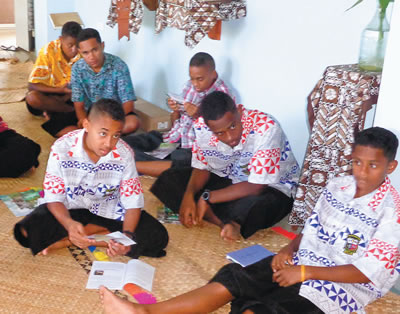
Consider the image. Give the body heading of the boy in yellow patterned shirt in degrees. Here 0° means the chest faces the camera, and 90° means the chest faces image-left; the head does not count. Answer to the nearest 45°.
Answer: approximately 315°

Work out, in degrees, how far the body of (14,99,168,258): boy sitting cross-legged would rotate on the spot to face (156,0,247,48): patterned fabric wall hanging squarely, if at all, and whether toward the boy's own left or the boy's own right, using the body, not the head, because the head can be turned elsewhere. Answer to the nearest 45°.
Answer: approximately 135° to the boy's own left

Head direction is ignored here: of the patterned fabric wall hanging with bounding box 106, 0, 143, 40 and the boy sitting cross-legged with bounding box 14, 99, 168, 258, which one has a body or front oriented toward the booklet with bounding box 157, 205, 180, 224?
the patterned fabric wall hanging

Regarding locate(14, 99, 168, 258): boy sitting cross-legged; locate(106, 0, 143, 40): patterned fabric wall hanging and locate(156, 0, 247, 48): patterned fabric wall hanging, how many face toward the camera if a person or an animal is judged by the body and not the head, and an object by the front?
3

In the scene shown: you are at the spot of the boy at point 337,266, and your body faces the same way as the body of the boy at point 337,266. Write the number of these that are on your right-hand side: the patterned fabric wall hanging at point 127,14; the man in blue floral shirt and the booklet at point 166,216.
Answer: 3

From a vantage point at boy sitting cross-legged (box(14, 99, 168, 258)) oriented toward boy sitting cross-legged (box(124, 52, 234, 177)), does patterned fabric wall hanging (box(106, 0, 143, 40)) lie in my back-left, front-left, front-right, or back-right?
front-left

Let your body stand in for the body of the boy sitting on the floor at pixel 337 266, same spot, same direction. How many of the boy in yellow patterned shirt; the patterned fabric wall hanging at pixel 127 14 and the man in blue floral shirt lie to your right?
3

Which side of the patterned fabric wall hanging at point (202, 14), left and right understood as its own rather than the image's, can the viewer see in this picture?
front

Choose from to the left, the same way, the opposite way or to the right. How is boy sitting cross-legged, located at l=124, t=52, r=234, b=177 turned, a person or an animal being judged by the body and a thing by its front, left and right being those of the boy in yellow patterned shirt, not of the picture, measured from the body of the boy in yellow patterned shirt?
to the right

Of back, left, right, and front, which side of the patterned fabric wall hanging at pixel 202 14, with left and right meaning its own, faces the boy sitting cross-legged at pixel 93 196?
front

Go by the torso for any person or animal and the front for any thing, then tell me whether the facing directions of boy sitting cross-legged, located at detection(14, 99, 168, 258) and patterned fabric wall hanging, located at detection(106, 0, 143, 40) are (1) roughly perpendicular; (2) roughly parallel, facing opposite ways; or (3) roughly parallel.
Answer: roughly parallel

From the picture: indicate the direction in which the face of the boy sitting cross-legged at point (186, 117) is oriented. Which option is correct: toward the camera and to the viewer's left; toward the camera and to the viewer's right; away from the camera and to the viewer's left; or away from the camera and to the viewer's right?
toward the camera and to the viewer's left

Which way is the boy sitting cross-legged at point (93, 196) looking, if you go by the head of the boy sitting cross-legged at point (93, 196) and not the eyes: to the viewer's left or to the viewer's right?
to the viewer's right

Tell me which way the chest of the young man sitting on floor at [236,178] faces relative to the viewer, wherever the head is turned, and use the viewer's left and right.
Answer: facing the viewer and to the left of the viewer

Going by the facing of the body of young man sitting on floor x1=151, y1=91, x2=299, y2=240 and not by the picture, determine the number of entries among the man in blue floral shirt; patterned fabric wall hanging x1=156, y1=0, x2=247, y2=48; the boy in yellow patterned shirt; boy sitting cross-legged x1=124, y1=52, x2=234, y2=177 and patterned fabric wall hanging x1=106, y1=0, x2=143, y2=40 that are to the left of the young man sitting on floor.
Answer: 0

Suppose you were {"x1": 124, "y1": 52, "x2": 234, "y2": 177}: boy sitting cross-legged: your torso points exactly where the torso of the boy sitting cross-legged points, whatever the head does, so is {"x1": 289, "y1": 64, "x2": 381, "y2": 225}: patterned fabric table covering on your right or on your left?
on your left

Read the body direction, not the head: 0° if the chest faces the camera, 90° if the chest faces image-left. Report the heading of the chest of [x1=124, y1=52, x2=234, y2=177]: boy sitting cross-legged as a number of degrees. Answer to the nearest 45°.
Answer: approximately 45°

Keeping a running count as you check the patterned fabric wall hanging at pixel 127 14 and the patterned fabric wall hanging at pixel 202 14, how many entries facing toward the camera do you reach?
2

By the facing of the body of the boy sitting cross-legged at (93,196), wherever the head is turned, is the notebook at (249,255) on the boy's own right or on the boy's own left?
on the boy's own left
